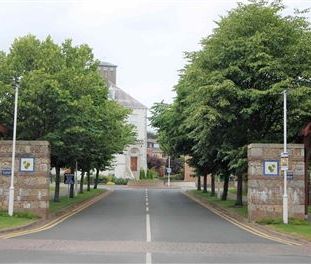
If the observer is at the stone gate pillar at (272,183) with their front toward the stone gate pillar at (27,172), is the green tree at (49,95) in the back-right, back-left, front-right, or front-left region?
front-right

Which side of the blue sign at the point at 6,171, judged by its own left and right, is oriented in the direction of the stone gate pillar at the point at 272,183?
left

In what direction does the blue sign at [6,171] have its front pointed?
toward the camera

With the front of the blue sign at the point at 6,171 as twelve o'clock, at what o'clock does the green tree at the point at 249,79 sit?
The green tree is roughly at 9 o'clock from the blue sign.
